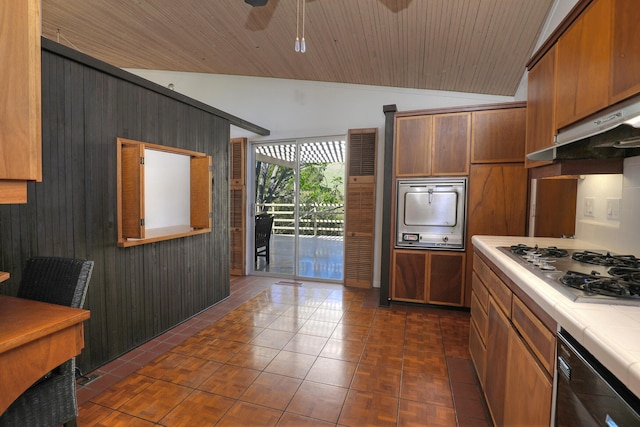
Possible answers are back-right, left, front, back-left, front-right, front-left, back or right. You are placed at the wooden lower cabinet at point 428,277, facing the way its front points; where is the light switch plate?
front-left

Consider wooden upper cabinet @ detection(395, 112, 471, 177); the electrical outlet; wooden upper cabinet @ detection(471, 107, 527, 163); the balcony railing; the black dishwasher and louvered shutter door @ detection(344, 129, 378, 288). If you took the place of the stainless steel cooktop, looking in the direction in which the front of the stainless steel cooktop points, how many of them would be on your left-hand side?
1

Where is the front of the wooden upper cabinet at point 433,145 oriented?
toward the camera

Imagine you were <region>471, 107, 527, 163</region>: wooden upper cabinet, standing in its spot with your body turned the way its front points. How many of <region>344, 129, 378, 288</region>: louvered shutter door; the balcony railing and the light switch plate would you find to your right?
2

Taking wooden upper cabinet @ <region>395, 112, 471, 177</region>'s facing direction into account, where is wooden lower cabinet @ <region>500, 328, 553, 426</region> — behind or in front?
in front

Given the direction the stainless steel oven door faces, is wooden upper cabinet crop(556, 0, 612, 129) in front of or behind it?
in front

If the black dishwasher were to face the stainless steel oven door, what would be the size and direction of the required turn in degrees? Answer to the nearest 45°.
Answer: approximately 90° to its right

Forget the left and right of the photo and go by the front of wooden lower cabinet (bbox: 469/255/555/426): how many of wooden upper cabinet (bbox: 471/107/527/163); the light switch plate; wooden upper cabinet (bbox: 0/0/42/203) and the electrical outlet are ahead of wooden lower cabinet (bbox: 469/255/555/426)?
1

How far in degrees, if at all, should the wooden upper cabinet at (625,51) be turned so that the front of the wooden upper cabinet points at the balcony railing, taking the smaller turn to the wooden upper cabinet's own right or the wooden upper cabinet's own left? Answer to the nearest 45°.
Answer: approximately 90° to the wooden upper cabinet's own right

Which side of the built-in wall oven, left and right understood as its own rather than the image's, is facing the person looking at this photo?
front

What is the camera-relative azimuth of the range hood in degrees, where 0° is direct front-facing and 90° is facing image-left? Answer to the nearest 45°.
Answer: approximately 45°

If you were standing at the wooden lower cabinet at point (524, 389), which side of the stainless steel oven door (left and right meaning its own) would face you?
front

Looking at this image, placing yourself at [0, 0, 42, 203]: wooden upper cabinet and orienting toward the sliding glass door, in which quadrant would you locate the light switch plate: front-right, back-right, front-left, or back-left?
front-right

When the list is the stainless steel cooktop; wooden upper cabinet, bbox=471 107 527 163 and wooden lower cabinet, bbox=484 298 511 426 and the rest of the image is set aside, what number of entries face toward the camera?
1

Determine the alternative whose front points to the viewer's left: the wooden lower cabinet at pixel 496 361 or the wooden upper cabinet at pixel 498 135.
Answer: the wooden lower cabinet
